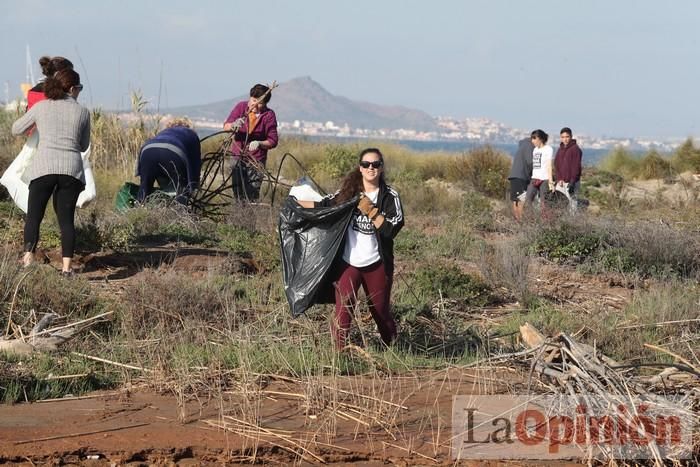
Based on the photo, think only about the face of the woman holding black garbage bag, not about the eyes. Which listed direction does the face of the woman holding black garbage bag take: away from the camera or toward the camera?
toward the camera

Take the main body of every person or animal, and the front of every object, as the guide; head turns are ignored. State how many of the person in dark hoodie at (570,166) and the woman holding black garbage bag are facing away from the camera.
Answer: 0

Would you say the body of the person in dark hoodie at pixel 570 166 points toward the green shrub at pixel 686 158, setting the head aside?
no

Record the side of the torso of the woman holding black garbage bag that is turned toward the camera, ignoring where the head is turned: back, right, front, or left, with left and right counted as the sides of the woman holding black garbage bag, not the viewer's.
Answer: front

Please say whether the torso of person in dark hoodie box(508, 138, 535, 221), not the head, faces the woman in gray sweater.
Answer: no

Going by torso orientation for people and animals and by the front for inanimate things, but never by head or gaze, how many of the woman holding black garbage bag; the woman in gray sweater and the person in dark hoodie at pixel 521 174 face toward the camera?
1

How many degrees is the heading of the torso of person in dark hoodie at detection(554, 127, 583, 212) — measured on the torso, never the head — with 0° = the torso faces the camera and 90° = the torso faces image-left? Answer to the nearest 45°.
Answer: approximately 45°

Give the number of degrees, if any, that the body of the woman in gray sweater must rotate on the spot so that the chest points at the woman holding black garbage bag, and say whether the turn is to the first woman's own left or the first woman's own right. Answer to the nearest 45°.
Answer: approximately 135° to the first woman's own right

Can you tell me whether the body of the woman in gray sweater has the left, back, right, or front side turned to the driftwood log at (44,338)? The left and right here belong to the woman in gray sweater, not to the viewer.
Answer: back

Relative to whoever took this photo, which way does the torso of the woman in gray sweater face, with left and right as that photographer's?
facing away from the viewer

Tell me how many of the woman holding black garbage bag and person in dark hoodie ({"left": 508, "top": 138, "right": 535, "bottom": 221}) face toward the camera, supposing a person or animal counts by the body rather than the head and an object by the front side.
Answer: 1

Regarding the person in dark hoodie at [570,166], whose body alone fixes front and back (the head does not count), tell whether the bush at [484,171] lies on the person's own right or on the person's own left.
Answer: on the person's own right

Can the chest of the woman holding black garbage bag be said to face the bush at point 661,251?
no

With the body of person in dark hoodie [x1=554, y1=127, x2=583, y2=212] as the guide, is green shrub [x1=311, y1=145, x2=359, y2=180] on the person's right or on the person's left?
on the person's right
